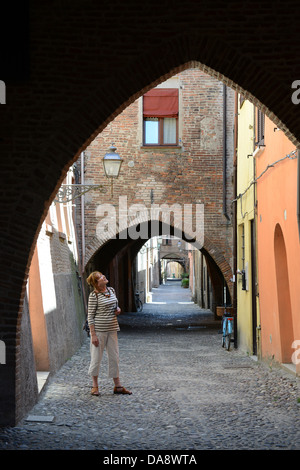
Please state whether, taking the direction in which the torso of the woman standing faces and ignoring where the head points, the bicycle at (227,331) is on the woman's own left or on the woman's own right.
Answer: on the woman's own left

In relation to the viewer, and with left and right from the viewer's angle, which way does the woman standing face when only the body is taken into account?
facing the viewer and to the right of the viewer
